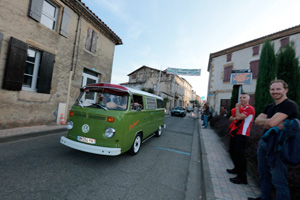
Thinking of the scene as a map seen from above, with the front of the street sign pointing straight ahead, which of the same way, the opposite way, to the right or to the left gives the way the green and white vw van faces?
the same way

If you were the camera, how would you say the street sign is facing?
facing the viewer

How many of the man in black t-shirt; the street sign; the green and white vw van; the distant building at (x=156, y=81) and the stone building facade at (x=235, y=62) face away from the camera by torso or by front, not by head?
0

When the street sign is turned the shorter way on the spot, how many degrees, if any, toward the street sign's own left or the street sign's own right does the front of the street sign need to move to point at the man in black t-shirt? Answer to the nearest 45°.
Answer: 0° — it already faces them

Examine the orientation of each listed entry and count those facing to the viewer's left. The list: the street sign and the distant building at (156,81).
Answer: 0

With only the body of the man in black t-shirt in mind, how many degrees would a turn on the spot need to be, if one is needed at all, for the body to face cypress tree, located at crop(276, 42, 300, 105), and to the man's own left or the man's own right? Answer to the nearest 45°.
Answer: approximately 135° to the man's own right

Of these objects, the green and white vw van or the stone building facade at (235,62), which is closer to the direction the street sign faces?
the green and white vw van

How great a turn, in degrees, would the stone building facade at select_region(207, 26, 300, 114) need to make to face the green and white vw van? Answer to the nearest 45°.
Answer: approximately 45° to its left

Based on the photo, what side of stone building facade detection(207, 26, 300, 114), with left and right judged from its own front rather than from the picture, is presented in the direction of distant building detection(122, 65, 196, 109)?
right

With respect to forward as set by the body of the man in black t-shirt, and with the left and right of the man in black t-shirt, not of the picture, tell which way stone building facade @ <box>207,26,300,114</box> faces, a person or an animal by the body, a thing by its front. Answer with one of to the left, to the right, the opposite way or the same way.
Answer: the same way

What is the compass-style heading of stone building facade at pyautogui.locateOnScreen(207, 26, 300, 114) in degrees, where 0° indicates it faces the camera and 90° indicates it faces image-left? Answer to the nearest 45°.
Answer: approximately 45°

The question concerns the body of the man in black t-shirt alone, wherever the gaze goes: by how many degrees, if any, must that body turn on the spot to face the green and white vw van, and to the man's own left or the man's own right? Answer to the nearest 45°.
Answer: approximately 45° to the man's own right

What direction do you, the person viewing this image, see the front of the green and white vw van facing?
facing the viewer and to the left of the viewer
